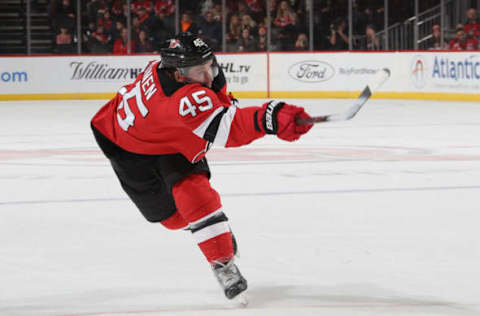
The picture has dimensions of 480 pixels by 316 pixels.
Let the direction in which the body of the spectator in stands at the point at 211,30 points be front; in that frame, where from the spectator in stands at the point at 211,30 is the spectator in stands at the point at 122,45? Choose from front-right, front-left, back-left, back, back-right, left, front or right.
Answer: right

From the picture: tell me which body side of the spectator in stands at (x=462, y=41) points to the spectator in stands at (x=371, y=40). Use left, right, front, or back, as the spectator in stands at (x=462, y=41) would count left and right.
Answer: right

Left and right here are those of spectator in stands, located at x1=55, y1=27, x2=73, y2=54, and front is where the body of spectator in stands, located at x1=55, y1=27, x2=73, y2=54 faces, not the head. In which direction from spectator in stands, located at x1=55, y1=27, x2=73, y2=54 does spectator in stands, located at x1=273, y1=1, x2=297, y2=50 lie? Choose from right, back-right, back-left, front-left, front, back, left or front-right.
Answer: left

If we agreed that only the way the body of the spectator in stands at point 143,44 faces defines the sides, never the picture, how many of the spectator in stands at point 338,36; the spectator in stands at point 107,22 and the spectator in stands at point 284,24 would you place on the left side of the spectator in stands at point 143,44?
2

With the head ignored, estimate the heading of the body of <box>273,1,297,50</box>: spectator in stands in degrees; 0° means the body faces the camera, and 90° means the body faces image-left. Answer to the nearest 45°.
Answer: approximately 0°

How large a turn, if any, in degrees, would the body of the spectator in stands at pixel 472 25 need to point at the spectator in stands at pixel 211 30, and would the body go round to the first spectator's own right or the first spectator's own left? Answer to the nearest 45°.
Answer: approximately 90° to the first spectator's own right

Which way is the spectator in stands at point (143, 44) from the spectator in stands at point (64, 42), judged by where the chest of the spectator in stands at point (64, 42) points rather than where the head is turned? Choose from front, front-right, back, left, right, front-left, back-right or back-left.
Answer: left

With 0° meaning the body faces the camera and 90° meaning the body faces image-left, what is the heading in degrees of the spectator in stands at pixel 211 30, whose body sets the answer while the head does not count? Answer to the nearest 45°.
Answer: approximately 0°

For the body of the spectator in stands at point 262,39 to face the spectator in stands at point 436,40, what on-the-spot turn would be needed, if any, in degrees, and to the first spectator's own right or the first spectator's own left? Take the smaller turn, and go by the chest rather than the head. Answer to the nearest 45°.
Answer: approximately 90° to the first spectator's own left

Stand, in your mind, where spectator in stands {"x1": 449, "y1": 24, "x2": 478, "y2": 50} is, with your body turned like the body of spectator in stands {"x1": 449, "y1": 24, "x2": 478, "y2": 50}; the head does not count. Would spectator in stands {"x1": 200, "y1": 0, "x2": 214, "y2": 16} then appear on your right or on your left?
on your right

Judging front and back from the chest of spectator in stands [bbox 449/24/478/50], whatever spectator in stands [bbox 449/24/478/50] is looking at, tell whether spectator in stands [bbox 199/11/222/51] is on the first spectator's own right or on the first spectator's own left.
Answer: on the first spectator's own right
